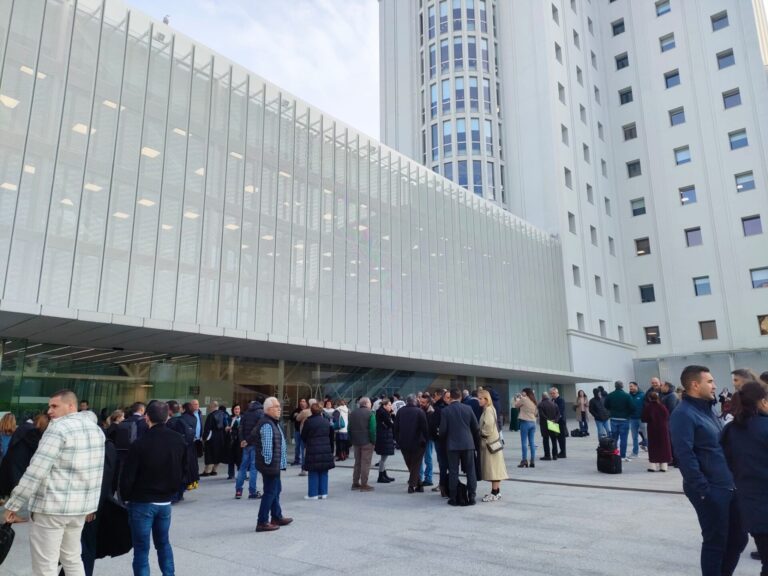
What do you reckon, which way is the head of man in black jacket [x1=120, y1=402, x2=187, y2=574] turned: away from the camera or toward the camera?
away from the camera

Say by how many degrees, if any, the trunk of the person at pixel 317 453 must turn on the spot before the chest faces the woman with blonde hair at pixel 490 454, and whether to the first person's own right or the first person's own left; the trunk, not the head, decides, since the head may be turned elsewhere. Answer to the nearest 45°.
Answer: approximately 90° to the first person's own right

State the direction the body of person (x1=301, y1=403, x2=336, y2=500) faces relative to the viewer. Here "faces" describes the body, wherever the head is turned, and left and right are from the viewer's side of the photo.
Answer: facing away from the viewer

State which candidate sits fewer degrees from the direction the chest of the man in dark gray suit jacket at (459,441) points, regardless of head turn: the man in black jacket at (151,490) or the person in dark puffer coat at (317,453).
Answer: the person in dark puffer coat

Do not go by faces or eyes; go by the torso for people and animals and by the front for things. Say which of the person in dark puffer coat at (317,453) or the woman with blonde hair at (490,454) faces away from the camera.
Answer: the person in dark puffer coat

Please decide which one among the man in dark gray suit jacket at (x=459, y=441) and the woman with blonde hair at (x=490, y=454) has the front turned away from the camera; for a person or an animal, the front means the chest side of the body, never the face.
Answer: the man in dark gray suit jacket

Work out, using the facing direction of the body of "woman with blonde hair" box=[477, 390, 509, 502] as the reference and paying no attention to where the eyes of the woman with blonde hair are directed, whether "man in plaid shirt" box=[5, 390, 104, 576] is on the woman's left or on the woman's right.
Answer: on the woman's left

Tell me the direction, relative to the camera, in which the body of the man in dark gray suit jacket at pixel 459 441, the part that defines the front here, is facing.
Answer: away from the camera

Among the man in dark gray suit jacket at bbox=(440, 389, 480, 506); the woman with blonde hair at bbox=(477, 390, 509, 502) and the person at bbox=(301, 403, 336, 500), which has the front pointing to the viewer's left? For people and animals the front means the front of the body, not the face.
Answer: the woman with blonde hair

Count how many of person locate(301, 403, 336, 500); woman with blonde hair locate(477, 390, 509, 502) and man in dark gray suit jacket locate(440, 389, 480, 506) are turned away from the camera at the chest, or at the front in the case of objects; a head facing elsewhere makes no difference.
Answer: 2

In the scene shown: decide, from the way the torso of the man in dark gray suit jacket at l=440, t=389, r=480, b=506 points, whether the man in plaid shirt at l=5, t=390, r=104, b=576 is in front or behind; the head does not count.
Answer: behind
